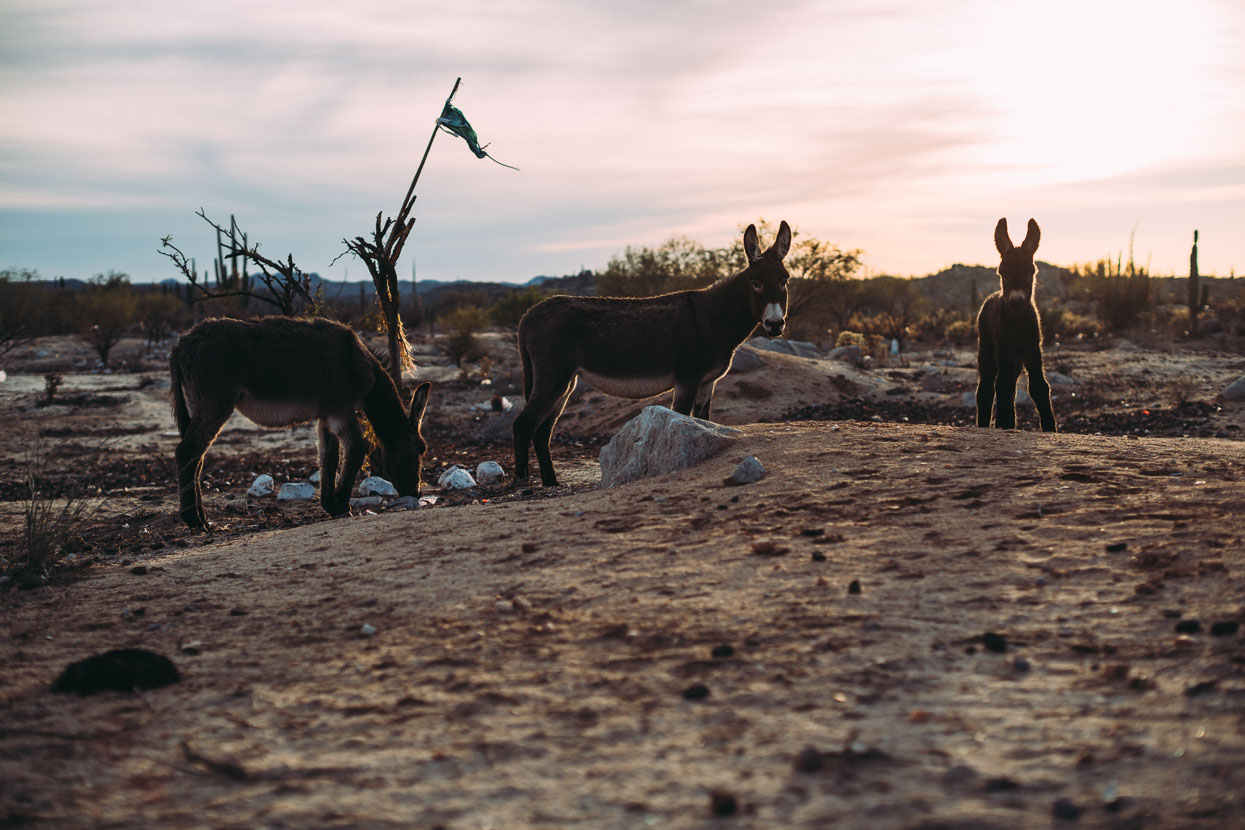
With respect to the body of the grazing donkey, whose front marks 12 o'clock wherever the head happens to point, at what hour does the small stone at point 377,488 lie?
The small stone is roughly at 10 o'clock from the grazing donkey.

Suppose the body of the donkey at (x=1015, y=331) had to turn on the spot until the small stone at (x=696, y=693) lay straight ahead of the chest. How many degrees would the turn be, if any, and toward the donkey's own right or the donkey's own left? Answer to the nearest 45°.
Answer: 0° — it already faces it

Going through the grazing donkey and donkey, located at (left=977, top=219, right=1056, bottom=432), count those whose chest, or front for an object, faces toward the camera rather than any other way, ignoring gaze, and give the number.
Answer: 1

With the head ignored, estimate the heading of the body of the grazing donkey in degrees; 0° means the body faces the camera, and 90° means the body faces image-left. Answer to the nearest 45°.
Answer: approximately 270°

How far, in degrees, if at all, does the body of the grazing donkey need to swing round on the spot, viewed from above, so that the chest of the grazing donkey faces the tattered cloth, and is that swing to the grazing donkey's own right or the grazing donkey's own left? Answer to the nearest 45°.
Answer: approximately 45° to the grazing donkey's own left

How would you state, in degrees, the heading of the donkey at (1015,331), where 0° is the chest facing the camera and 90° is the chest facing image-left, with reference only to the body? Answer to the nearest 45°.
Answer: approximately 0°

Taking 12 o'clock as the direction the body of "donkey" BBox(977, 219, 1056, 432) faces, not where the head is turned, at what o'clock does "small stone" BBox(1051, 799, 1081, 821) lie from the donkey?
The small stone is roughly at 12 o'clock from the donkey.
